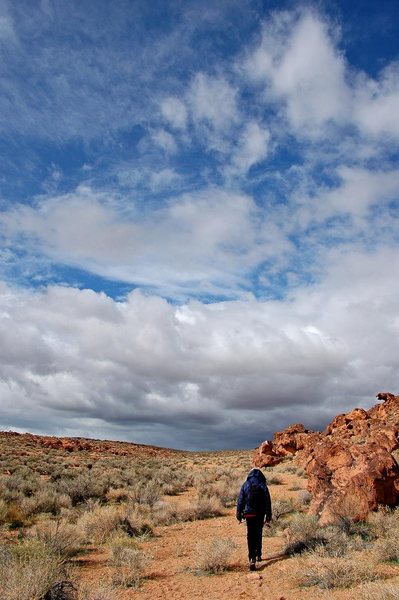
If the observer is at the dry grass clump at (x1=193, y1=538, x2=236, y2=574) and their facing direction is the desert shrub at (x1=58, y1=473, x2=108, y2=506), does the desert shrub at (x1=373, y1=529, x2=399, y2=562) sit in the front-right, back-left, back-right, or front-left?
back-right

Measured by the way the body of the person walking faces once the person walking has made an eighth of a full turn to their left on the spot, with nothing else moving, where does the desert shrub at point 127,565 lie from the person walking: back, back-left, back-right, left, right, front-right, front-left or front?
front-left

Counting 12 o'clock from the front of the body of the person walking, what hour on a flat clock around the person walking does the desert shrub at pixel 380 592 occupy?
The desert shrub is roughly at 5 o'clock from the person walking.

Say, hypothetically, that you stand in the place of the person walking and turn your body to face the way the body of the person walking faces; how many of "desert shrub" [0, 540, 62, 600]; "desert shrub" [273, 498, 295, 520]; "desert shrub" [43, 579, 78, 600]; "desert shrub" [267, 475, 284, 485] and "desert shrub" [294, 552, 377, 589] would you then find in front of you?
2

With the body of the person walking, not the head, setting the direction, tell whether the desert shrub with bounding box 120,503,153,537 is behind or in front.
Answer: in front

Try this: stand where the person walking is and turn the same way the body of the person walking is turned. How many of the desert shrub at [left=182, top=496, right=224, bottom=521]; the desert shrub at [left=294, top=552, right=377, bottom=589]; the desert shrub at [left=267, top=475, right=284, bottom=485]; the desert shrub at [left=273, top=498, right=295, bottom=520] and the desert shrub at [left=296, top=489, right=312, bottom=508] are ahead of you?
4

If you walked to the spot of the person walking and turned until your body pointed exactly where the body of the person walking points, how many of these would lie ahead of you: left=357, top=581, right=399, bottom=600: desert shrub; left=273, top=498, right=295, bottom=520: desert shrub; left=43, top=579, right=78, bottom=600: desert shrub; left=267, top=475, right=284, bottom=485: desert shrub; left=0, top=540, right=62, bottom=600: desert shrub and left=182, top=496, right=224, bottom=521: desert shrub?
3

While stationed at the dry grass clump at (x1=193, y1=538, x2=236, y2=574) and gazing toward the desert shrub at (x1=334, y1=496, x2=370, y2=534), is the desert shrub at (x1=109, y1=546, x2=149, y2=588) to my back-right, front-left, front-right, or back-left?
back-left

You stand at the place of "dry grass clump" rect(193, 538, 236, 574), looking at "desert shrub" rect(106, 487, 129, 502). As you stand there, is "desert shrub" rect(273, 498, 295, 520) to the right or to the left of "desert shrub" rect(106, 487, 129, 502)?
right

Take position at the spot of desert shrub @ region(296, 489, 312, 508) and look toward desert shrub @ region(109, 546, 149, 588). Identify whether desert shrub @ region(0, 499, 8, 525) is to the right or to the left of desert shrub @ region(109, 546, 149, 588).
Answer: right

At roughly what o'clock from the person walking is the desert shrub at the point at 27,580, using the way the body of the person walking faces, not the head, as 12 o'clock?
The desert shrub is roughly at 7 o'clock from the person walking.

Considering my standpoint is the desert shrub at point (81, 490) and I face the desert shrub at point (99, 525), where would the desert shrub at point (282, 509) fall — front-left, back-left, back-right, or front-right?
front-left

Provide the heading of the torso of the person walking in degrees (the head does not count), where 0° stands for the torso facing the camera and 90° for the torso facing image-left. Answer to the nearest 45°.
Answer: approximately 180°
